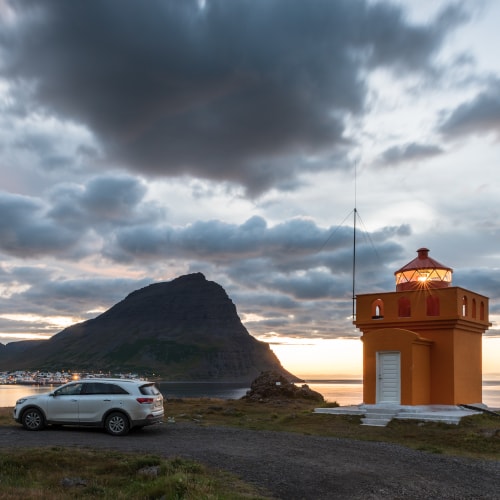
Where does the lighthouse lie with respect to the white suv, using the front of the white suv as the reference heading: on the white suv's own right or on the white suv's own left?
on the white suv's own right

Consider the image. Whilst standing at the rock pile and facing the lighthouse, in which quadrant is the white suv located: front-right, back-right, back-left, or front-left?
front-right

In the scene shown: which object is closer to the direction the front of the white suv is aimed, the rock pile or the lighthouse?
the rock pile

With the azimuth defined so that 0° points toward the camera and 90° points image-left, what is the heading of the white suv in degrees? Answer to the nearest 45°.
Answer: approximately 135°

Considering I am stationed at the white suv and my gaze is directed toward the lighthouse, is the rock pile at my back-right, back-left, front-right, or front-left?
front-left

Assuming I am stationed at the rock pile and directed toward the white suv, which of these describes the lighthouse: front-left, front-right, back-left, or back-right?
front-left

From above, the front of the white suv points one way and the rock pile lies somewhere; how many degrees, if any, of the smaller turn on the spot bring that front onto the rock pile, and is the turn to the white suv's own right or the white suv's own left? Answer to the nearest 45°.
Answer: approximately 90° to the white suv's own right
